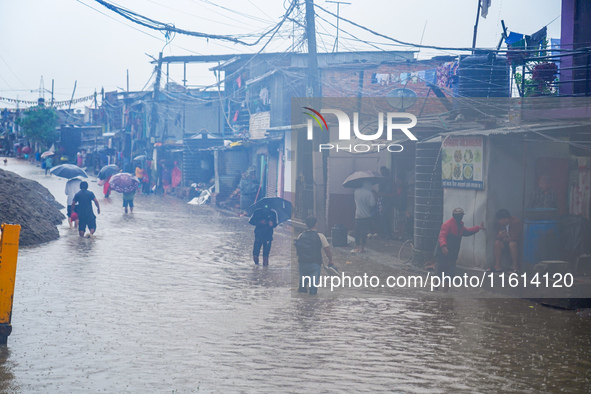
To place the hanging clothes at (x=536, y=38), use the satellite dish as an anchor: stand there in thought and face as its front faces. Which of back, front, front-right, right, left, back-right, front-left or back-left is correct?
left

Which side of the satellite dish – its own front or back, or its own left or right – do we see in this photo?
front

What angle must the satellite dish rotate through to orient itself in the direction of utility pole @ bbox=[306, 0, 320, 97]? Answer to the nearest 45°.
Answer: approximately 90° to its right

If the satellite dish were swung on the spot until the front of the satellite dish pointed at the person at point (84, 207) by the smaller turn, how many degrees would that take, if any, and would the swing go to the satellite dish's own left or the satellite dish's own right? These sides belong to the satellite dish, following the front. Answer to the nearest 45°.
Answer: approximately 90° to the satellite dish's own right

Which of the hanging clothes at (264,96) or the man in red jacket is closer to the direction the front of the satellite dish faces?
the man in red jacket

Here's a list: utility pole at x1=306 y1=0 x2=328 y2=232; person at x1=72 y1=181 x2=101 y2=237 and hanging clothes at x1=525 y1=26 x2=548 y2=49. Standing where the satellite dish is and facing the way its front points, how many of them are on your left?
1

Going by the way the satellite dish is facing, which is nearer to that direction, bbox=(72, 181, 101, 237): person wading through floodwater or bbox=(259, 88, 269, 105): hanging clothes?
the person wading through floodwater

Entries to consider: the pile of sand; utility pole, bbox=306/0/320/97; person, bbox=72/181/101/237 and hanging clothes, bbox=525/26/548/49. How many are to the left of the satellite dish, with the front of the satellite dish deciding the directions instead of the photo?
1

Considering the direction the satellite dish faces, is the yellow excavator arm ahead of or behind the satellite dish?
ahead

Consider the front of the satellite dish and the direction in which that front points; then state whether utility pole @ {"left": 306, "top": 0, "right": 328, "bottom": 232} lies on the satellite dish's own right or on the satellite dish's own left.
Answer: on the satellite dish's own right

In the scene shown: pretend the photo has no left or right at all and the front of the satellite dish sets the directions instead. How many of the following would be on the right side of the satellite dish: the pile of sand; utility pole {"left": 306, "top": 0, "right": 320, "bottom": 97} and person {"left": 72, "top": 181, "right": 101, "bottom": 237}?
3

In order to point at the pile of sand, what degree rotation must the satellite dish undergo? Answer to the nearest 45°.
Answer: approximately 90° to its right
